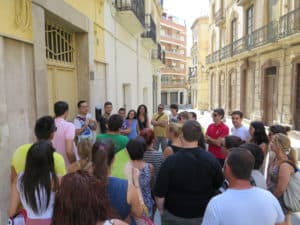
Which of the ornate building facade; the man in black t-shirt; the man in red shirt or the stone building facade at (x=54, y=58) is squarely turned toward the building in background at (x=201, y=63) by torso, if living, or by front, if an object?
the man in black t-shirt

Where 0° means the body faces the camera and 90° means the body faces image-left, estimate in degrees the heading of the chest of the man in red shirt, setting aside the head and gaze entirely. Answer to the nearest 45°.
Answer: approximately 45°

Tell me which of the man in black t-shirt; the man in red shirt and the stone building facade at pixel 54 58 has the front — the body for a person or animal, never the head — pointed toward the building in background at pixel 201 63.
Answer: the man in black t-shirt

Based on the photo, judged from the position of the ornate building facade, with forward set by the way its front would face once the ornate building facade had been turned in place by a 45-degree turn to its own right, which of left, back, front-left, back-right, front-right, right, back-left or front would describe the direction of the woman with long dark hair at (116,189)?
left

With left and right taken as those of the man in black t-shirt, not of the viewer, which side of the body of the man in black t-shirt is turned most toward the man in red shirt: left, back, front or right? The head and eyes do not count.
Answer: front

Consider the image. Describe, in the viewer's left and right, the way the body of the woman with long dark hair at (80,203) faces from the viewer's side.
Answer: facing away from the viewer

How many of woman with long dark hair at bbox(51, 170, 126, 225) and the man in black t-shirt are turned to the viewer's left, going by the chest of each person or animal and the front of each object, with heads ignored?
0

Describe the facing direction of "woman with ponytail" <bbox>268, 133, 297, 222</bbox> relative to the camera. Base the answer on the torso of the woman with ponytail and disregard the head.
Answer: to the viewer's left

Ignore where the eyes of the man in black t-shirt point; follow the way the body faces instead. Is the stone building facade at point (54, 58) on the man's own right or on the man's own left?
on the man's own left

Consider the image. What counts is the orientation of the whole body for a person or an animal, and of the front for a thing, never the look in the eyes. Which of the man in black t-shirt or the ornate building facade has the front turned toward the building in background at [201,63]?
the man in black t-shirt

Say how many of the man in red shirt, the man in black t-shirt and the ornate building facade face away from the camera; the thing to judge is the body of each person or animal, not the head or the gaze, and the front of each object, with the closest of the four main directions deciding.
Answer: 1

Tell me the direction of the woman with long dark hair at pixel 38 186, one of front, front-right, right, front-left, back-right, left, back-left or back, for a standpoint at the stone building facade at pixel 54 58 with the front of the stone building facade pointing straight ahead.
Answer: front-right

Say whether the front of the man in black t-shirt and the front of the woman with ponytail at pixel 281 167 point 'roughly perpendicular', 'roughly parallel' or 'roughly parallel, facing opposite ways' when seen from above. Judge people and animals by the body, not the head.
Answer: roughly perpendicular

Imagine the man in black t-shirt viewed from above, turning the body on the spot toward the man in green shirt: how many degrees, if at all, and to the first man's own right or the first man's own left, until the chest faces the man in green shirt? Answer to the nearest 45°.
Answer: approximately 45° to the first man's own left

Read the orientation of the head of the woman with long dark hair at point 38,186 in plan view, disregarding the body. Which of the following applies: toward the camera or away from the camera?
away from the camera

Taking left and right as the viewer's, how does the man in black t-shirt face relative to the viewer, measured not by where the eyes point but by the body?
facing away from the viewer

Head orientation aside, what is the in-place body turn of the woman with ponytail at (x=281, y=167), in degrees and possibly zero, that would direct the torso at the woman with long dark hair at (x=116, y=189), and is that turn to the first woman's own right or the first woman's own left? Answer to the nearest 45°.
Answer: approximately 45° to the first woman's own left
